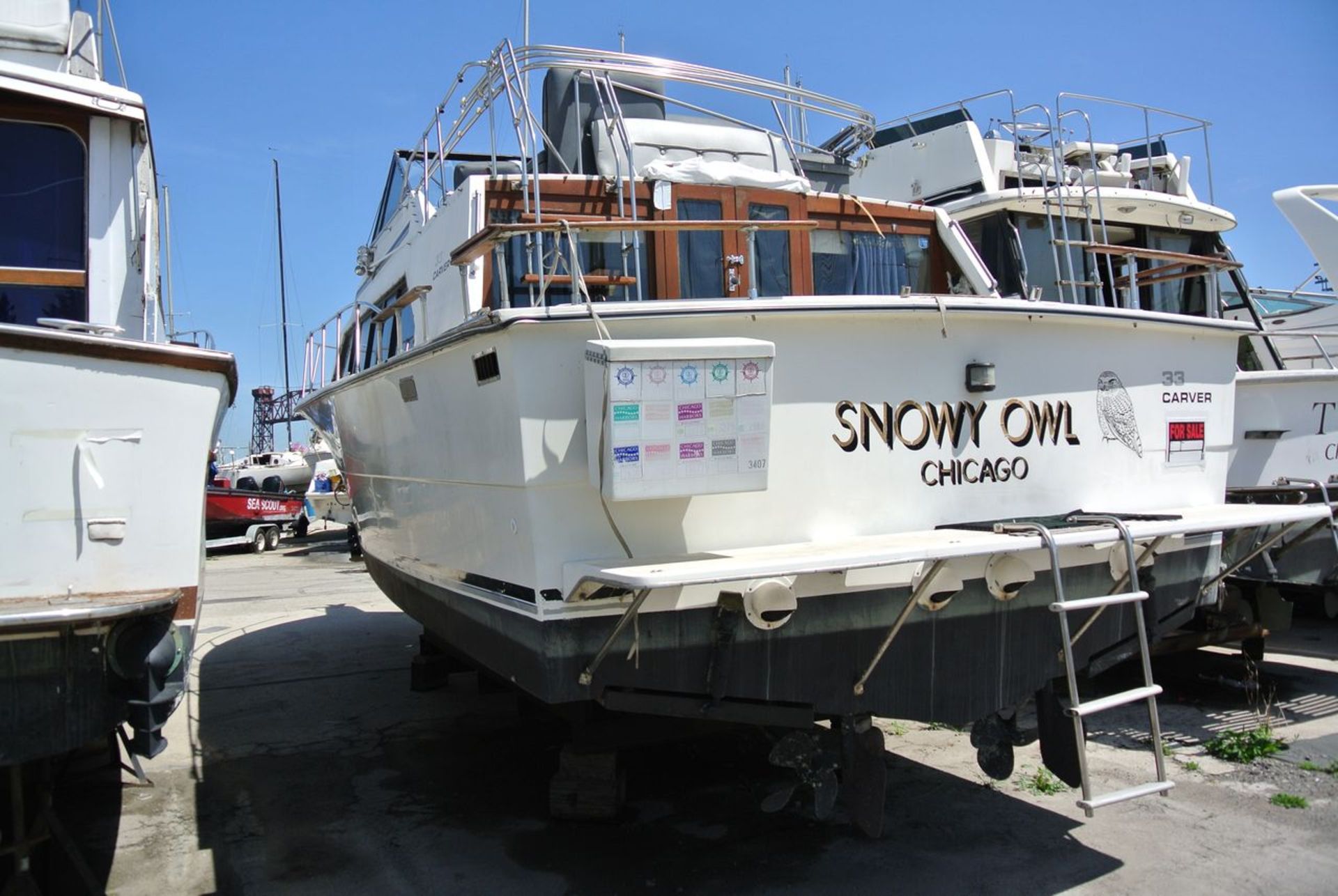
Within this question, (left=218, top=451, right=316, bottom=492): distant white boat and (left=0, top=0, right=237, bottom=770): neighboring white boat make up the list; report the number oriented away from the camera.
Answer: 1

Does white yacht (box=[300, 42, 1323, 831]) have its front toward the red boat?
yes

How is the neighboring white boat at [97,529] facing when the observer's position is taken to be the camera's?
facing away from the viewer

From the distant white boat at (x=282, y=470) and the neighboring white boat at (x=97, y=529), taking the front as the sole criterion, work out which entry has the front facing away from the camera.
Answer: the neighboring white boat at (x=97, y=529)

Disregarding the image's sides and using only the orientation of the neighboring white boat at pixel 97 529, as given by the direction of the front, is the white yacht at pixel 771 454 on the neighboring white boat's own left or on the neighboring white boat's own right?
on the neighboring white boat's own right

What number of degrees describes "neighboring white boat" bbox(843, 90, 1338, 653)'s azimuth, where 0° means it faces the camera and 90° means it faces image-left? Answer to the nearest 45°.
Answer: approximately 135°

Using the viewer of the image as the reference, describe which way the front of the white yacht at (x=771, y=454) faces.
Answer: facing away from the viewer and to the left of the viewer

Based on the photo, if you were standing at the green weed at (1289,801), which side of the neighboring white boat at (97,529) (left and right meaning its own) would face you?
right
